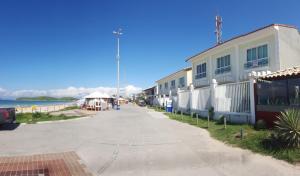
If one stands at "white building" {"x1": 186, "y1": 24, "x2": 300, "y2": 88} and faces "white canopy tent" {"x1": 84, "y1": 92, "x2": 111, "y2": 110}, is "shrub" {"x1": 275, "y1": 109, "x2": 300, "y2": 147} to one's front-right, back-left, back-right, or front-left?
back-left

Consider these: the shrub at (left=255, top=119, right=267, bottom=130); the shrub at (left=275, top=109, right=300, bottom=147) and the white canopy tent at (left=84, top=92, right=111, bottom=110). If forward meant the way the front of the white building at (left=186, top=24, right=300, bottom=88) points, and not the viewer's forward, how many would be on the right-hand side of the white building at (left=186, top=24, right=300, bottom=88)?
1

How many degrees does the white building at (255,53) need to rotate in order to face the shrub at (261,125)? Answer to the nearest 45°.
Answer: approximately 45° to its left

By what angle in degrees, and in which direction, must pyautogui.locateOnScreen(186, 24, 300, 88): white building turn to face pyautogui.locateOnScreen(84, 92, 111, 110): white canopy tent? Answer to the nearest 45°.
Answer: approximately 90° to its right

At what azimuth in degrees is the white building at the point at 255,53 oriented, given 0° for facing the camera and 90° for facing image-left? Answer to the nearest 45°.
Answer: approximately 45°

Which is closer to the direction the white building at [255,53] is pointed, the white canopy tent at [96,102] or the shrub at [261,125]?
the shrub

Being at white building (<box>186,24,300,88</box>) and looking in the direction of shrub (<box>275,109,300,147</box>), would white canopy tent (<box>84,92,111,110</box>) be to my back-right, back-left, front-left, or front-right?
back-right

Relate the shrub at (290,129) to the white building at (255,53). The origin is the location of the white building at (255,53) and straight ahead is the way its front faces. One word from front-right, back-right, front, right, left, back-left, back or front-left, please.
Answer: front-left
